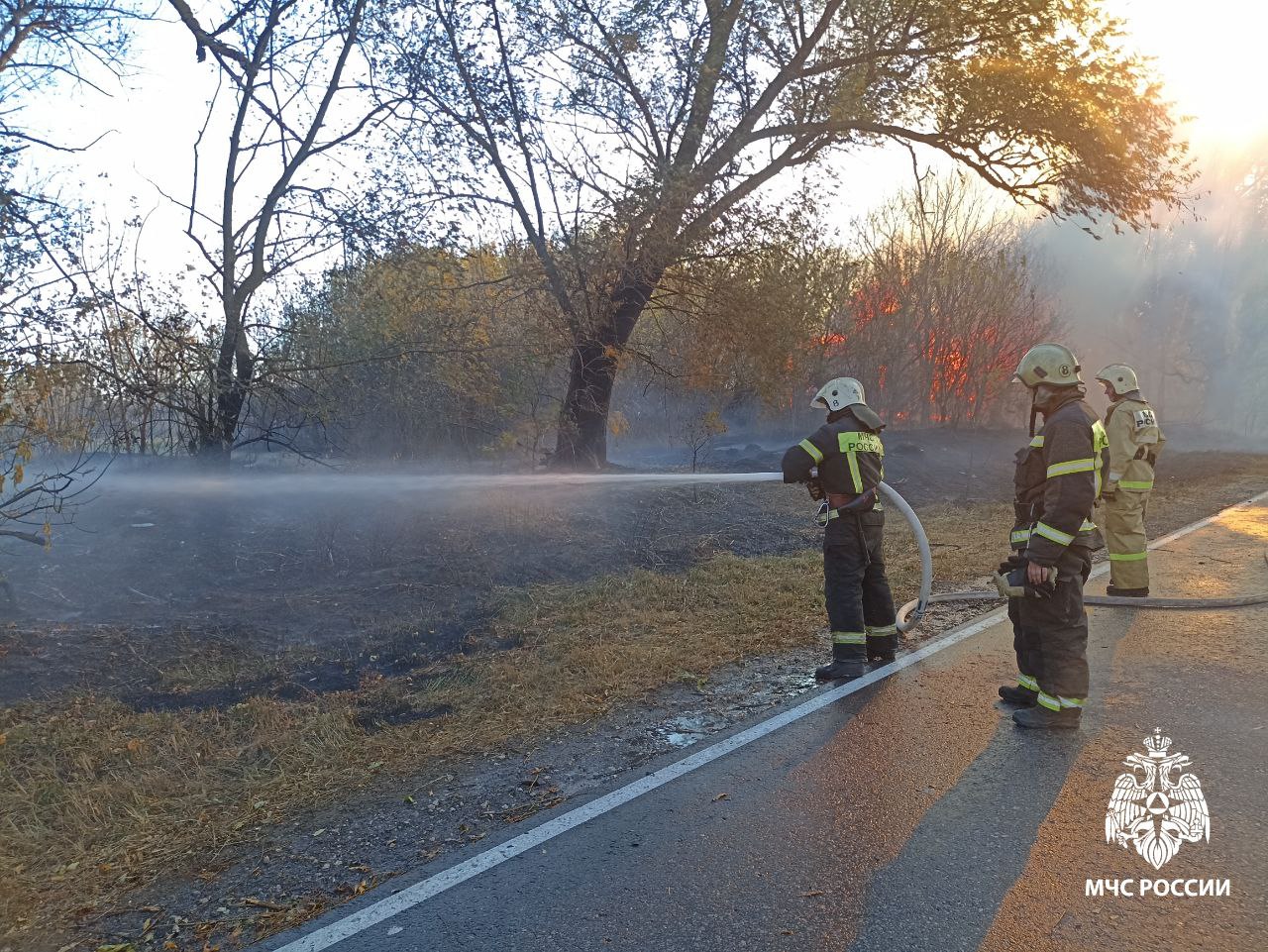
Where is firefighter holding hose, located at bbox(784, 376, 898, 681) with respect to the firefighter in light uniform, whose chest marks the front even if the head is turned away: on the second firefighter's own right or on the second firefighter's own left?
on the second firefighter's own left

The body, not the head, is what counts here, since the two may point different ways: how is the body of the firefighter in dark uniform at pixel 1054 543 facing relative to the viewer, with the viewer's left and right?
facing to the left of the viewer

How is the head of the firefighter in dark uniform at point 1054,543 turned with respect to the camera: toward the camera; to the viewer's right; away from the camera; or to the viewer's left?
to the viewer's left

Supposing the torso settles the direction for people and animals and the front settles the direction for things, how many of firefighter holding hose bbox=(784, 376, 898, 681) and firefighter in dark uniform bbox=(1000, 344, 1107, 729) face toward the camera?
0

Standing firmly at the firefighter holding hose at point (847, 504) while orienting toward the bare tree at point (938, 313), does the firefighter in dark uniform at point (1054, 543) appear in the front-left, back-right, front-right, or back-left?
back-right

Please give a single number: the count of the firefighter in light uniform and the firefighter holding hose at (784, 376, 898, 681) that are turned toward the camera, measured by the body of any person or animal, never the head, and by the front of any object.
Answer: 0

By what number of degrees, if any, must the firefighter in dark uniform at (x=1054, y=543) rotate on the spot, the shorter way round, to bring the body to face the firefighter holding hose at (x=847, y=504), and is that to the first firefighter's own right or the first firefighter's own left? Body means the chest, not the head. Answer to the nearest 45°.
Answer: approximately 45° to the first firefighter's own right

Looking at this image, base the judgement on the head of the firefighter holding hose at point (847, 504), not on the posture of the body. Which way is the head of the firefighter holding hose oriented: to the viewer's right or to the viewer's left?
to the viewer's left

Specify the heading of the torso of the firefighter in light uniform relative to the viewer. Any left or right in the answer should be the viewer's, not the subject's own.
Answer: facing away from the viewer and to the left of the viewer

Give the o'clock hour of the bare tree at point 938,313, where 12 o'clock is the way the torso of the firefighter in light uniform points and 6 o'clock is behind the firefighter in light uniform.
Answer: The bare tree is roughly at 1 o'clock from the firefighter in light uniform.

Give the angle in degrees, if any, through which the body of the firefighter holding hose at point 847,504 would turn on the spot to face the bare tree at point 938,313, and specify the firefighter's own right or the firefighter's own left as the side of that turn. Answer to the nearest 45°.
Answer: approximately 45° to the firefighter's own right

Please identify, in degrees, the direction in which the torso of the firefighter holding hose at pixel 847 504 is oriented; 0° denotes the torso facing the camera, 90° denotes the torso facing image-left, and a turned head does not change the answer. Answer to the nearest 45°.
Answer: approximately 135°

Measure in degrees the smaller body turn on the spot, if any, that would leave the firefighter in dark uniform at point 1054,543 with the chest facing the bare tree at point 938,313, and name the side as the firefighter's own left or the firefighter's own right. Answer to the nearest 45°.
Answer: approximately 90° to the firefighter's own right

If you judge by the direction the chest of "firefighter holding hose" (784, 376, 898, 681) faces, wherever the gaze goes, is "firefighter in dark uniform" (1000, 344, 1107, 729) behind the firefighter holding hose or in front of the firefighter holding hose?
behind
